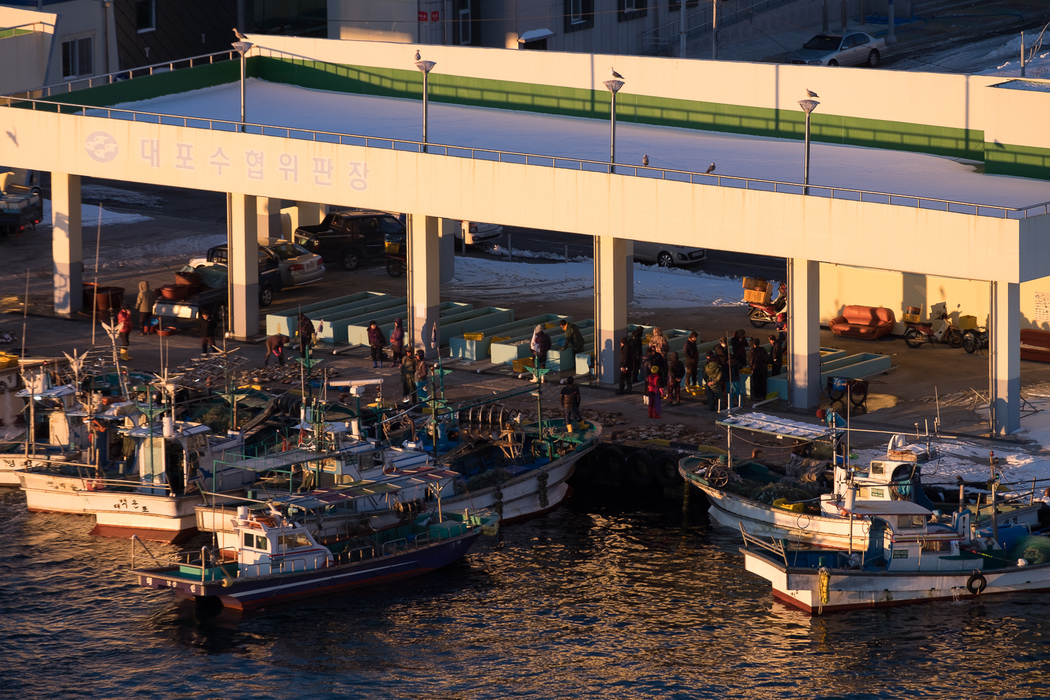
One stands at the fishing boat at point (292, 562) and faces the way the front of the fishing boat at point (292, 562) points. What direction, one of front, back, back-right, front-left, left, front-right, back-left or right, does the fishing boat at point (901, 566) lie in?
front-right

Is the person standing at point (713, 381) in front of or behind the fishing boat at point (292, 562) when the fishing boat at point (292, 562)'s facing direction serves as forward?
in front

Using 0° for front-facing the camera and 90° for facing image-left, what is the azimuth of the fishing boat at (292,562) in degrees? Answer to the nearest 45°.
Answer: approximately 225°

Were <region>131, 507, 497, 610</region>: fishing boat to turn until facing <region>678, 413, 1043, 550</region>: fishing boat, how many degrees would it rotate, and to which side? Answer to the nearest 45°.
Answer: approximately 45° to its right

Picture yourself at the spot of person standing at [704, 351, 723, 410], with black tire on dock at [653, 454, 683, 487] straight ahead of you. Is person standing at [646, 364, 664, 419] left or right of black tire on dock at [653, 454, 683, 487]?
right

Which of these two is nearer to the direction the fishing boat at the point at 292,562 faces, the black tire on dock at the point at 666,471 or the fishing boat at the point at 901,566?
the black tire on dock

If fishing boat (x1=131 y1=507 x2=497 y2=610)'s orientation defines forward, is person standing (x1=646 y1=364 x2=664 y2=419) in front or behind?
in front

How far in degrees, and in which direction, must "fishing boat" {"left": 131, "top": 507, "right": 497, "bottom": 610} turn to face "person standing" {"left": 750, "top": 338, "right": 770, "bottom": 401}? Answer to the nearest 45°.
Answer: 0° — it already faces them

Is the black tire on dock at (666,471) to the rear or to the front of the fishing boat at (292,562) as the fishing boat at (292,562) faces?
to the front
